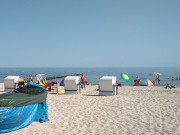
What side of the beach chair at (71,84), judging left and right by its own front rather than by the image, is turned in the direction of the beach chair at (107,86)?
right

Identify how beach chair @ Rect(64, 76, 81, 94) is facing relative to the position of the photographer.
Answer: facing away from the viewer and to the right of the viewer

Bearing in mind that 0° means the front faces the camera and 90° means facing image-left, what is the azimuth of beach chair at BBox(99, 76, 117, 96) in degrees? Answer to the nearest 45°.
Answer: approximately 225°

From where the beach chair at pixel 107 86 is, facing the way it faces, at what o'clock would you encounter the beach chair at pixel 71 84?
the beach chair at pixel 71 84 is roughly at 8 o'clock from the beach chair at pixel 107 86.
